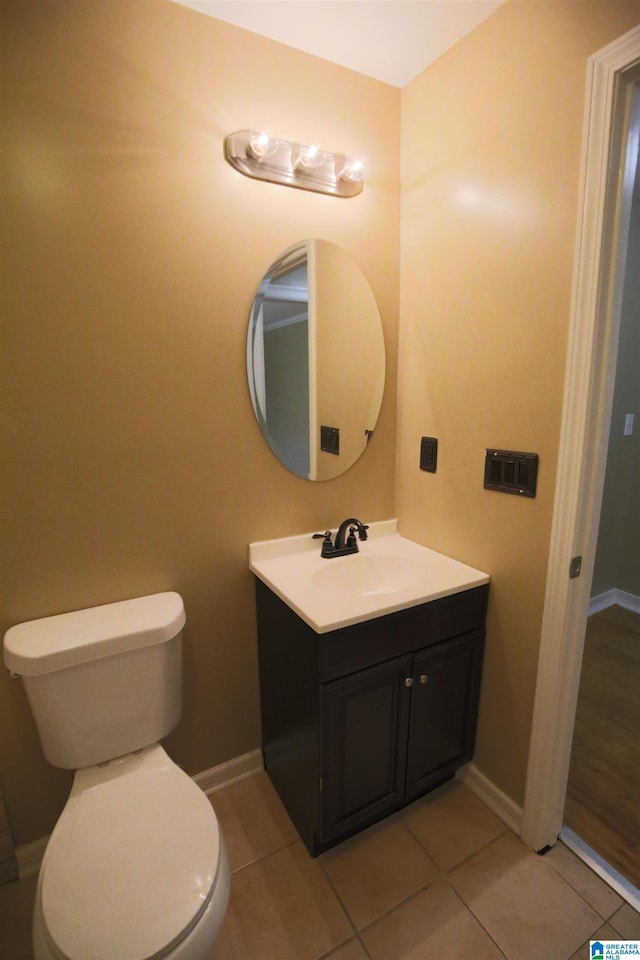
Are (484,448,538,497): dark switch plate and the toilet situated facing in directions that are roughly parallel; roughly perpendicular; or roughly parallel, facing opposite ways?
roughly perpendicular

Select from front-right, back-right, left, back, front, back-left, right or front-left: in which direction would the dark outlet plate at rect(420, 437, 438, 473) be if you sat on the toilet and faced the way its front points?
left

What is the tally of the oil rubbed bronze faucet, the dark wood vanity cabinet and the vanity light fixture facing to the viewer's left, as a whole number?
0

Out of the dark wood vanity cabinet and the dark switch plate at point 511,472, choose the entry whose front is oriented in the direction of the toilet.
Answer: the dark switch plate

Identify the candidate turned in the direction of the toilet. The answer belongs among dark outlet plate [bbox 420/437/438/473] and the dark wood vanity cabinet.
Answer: the dark outlet plate

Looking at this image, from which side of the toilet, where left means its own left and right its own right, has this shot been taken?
front

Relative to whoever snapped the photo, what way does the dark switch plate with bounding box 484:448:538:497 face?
facing the viewer and to the left of the viewer

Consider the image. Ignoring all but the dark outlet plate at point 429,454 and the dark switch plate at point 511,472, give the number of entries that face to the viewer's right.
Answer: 0

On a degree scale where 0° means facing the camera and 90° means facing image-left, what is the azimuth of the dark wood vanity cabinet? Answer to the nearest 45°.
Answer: approximately 315°

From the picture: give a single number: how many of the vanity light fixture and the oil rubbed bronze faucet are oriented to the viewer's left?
0

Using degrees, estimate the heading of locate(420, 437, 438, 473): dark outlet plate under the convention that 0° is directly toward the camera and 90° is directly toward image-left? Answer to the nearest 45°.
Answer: approximately 45°

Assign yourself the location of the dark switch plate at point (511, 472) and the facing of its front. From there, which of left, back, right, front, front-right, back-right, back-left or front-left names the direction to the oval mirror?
front-right

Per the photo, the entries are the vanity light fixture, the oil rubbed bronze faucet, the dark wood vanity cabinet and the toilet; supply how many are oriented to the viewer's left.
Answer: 0
